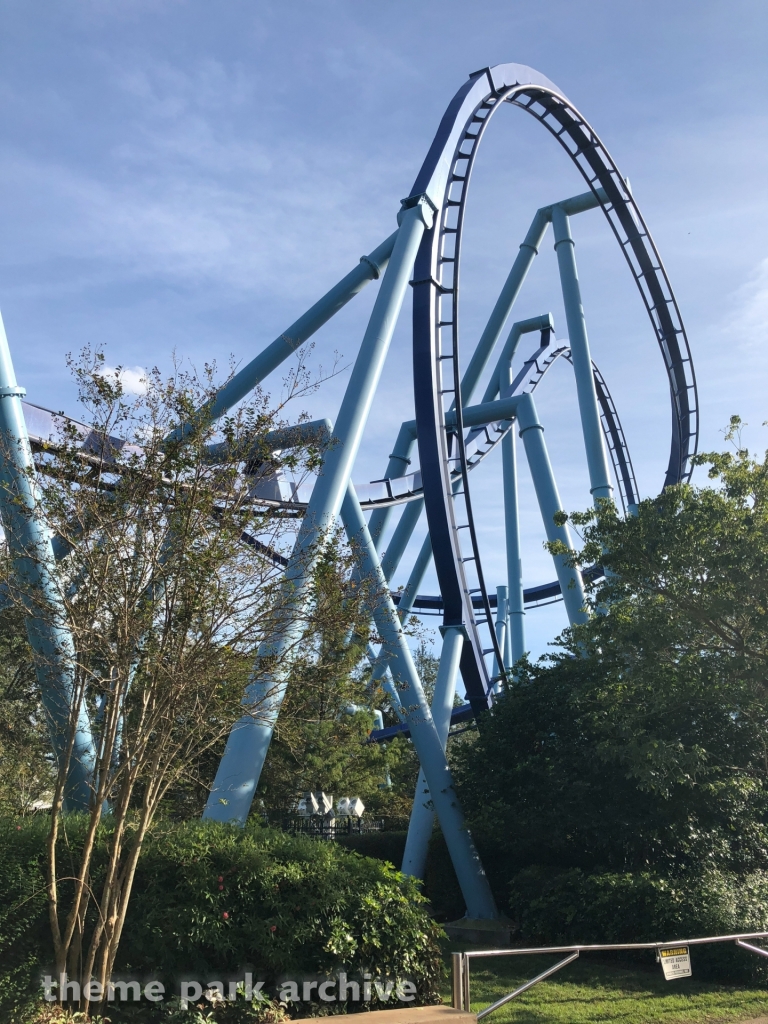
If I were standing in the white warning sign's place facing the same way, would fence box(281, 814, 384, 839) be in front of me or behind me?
behind

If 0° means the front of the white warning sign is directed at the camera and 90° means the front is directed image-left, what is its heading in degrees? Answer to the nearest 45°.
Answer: approximately 0°

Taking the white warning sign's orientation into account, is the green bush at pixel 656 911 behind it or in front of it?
behind

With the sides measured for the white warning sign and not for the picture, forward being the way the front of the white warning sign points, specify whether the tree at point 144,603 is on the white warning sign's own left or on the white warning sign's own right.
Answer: on the white warning sign's own right

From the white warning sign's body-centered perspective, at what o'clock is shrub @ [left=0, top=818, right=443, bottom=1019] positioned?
The shrub is roughly at 2 o'clock from the white warning sign.

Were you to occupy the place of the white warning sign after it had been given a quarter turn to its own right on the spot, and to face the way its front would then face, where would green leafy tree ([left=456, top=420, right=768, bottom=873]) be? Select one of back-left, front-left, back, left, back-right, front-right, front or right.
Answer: right
